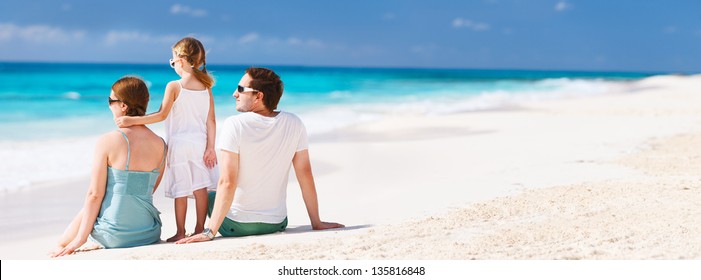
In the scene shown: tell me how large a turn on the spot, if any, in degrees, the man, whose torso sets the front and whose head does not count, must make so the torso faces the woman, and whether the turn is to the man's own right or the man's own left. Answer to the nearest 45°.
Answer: approximately 45° to the man's own left

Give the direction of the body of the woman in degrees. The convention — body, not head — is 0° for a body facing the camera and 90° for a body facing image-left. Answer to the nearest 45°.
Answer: approximately 135°

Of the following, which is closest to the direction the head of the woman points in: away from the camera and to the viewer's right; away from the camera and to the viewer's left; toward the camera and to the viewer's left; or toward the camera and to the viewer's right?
away from the camera and to the viewer's left

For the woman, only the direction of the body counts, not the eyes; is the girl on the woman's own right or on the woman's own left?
on the woman's own right

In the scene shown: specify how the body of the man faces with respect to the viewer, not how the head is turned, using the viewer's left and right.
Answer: facing away from the viewer and to the left of the viewer

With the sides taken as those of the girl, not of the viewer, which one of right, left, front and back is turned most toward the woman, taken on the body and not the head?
left
